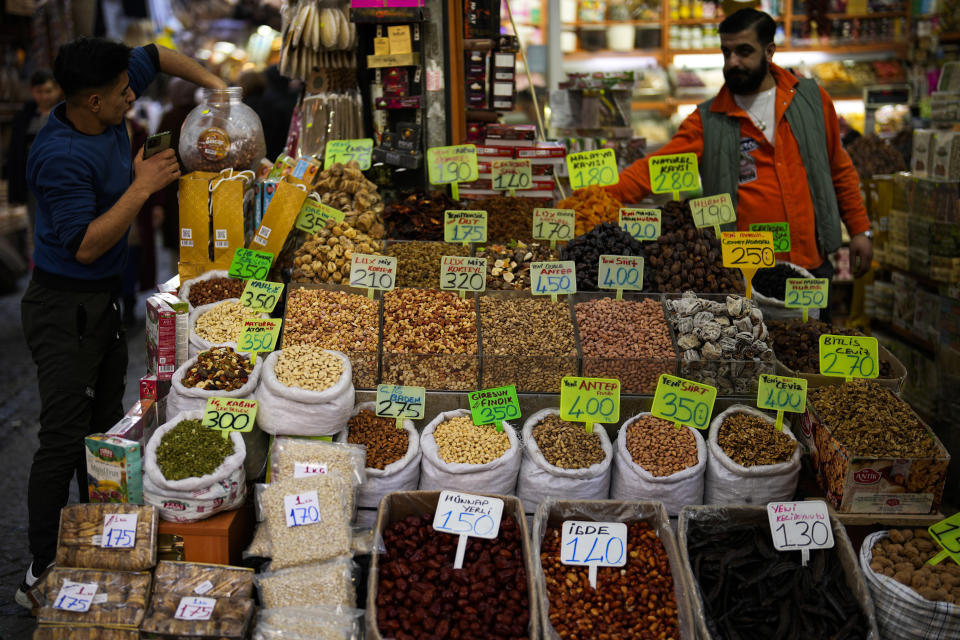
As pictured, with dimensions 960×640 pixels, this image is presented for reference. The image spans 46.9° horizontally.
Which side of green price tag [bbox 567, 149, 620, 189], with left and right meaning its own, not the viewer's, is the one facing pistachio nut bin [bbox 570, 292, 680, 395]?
front

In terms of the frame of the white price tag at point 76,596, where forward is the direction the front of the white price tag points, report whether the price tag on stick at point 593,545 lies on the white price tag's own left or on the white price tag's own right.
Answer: on the white price tag's own left

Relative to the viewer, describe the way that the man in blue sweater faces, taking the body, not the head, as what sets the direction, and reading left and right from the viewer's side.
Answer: facing to the right of the viewer

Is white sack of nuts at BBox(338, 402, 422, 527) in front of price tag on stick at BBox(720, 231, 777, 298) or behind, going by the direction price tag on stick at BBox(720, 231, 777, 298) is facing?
in front

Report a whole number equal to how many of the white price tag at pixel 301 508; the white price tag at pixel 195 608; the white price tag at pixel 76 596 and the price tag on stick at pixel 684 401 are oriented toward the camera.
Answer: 4

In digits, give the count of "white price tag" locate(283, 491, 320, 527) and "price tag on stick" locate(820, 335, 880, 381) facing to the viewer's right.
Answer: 0

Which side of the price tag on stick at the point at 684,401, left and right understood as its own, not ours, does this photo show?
front

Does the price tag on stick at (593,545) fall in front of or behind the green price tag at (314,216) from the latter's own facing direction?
in front

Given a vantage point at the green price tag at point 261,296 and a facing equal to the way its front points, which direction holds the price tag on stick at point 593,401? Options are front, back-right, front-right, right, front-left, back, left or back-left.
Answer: front-left

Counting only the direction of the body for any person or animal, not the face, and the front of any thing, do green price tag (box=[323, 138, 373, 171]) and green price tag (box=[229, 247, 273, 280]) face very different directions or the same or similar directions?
same or similar directions

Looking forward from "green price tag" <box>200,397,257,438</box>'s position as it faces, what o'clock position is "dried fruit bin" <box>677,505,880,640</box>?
The dried fruit bin is roughly at 10 o'clock from the green price tag.

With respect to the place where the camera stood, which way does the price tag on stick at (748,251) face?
facing the viewer

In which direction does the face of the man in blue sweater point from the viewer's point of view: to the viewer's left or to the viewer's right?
to the viewer's right

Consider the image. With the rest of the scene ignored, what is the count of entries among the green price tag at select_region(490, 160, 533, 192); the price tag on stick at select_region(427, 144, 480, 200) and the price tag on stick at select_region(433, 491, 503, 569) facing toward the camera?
3
